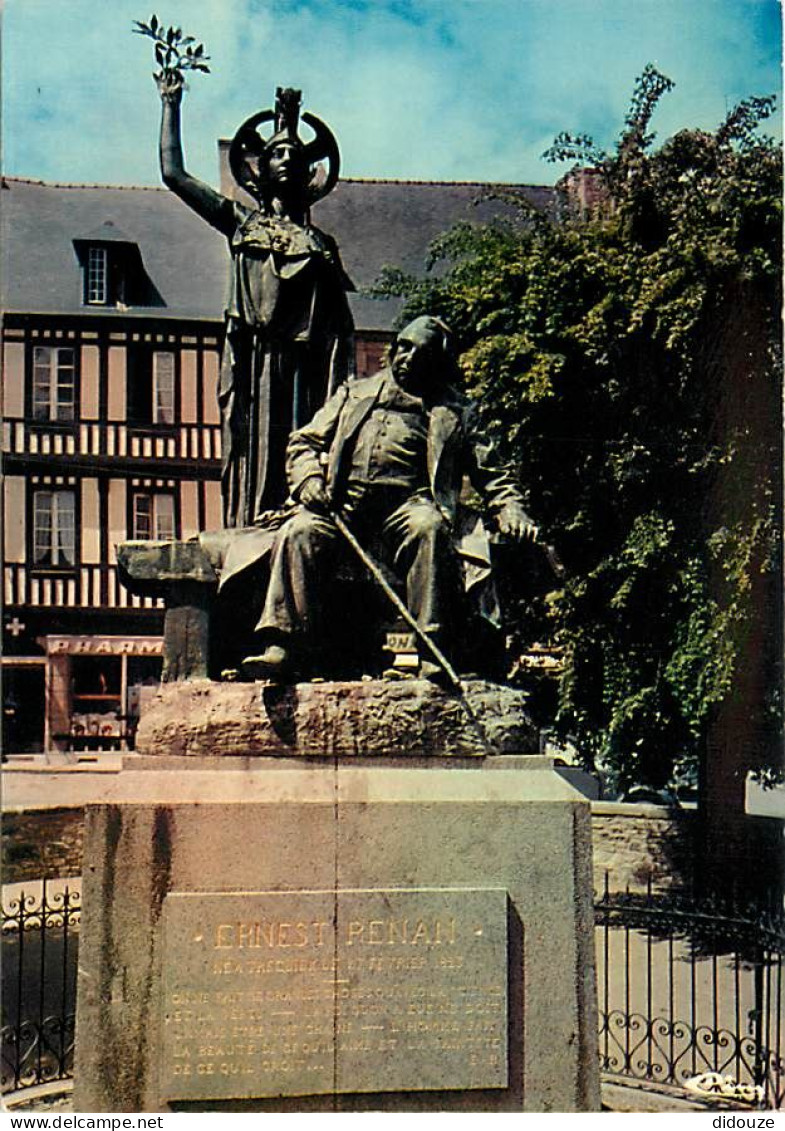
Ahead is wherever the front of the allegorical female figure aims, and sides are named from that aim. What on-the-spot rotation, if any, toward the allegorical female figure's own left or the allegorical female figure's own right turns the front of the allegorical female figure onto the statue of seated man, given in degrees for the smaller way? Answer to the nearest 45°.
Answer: approximately 45° to the allegorical female figure's own left

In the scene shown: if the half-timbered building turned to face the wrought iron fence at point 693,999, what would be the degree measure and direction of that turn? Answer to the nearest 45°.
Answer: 0° — it already faces it

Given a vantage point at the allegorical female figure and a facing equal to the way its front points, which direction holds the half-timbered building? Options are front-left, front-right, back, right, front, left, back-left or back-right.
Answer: back

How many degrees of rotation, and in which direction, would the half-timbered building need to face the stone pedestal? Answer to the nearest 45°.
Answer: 0° — it already faces it

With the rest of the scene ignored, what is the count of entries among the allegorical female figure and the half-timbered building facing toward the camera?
2

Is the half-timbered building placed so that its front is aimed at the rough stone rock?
yes

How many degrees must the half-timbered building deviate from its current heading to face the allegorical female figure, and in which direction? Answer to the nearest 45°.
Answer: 0° — it already faces it

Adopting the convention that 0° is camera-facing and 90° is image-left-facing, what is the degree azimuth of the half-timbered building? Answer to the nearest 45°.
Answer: approximately 0°

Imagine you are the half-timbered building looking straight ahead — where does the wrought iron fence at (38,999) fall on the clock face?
The wrought iron fence is roughly at 12 o'clock from the half-timbered building.
